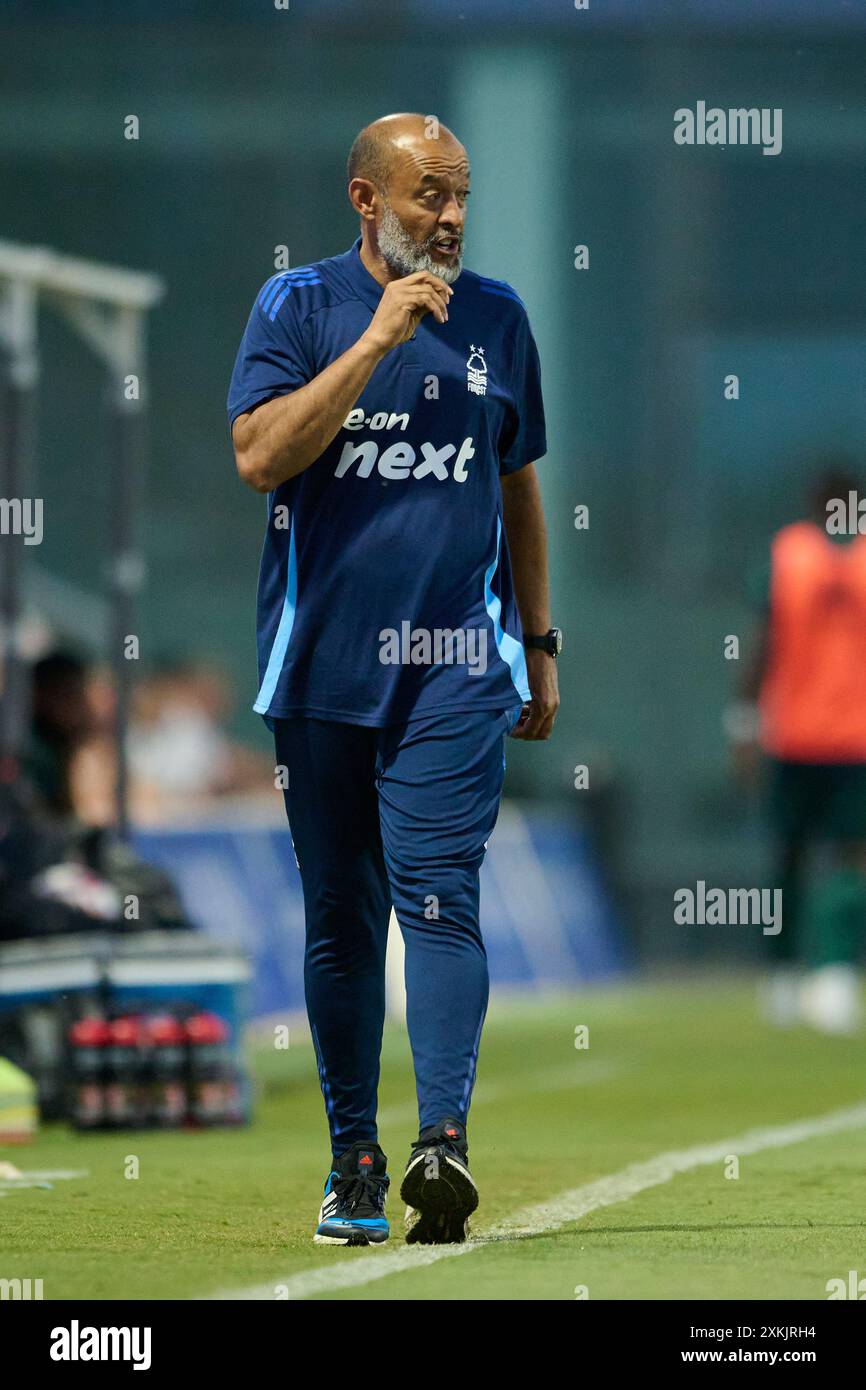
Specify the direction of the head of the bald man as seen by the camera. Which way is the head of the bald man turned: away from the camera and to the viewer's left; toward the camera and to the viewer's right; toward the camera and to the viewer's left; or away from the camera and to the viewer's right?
toward the camera and to the viewer's right

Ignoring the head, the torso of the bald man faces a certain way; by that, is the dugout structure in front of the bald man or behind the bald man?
behind

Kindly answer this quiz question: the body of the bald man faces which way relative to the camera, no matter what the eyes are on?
toward the camera
